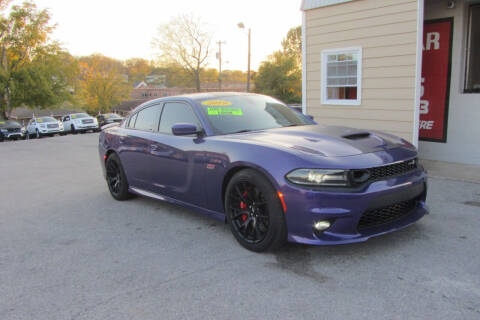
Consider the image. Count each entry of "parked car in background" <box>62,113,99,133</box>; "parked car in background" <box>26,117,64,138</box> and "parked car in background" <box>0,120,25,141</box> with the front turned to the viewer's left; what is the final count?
0

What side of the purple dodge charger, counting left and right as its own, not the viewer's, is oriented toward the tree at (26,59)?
back

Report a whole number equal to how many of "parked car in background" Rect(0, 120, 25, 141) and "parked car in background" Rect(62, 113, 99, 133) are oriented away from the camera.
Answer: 0

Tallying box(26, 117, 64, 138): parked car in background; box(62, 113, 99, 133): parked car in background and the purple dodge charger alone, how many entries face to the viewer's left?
0

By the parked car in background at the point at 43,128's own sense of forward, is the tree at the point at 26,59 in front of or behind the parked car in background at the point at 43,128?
behind

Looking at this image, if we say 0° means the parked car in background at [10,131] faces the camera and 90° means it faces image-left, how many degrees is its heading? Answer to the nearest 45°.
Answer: approximately 315°

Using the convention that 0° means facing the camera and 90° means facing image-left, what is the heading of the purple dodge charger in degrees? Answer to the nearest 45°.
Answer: approximately 315°

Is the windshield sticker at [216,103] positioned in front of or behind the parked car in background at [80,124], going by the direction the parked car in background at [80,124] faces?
in front

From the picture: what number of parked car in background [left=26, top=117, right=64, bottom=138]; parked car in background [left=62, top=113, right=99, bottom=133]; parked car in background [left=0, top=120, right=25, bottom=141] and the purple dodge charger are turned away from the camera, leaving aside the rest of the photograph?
0

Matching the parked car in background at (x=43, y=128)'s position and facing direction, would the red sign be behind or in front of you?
in front
